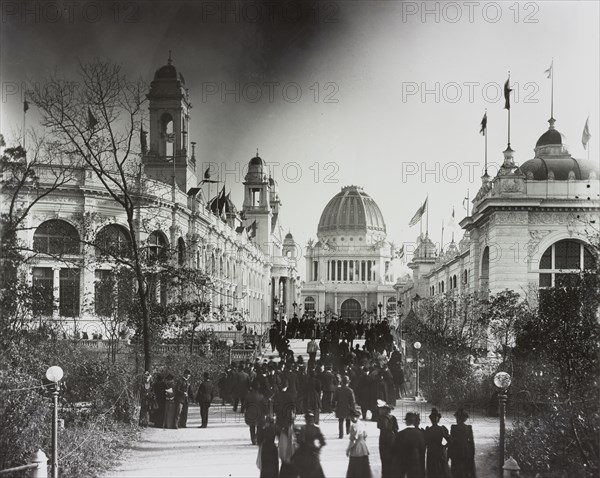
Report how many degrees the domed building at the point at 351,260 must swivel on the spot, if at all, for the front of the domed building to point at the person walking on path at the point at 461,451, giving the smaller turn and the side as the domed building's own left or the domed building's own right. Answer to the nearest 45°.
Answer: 0° — it already faces them

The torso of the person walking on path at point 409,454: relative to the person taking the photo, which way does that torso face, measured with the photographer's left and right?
facing away from the viewer

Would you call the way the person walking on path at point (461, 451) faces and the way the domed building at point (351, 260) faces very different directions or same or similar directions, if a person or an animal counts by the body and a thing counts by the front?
very different directions

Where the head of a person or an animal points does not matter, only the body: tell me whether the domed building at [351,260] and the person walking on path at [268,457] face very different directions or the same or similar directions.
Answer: very different directions

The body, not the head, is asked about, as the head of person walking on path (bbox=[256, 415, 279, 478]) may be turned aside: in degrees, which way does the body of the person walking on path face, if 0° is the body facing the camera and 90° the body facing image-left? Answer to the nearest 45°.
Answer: approximately 180°

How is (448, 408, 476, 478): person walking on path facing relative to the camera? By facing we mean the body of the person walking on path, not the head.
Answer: away from the camera

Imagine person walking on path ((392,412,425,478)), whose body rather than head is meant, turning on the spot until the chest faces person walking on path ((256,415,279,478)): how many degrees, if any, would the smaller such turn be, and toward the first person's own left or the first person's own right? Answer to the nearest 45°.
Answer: approximately 90° to the first person's own left

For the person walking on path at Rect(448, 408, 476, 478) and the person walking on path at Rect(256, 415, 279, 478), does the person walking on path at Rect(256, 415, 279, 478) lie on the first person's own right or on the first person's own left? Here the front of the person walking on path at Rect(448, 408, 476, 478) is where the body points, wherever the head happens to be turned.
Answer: on the first person's own left
